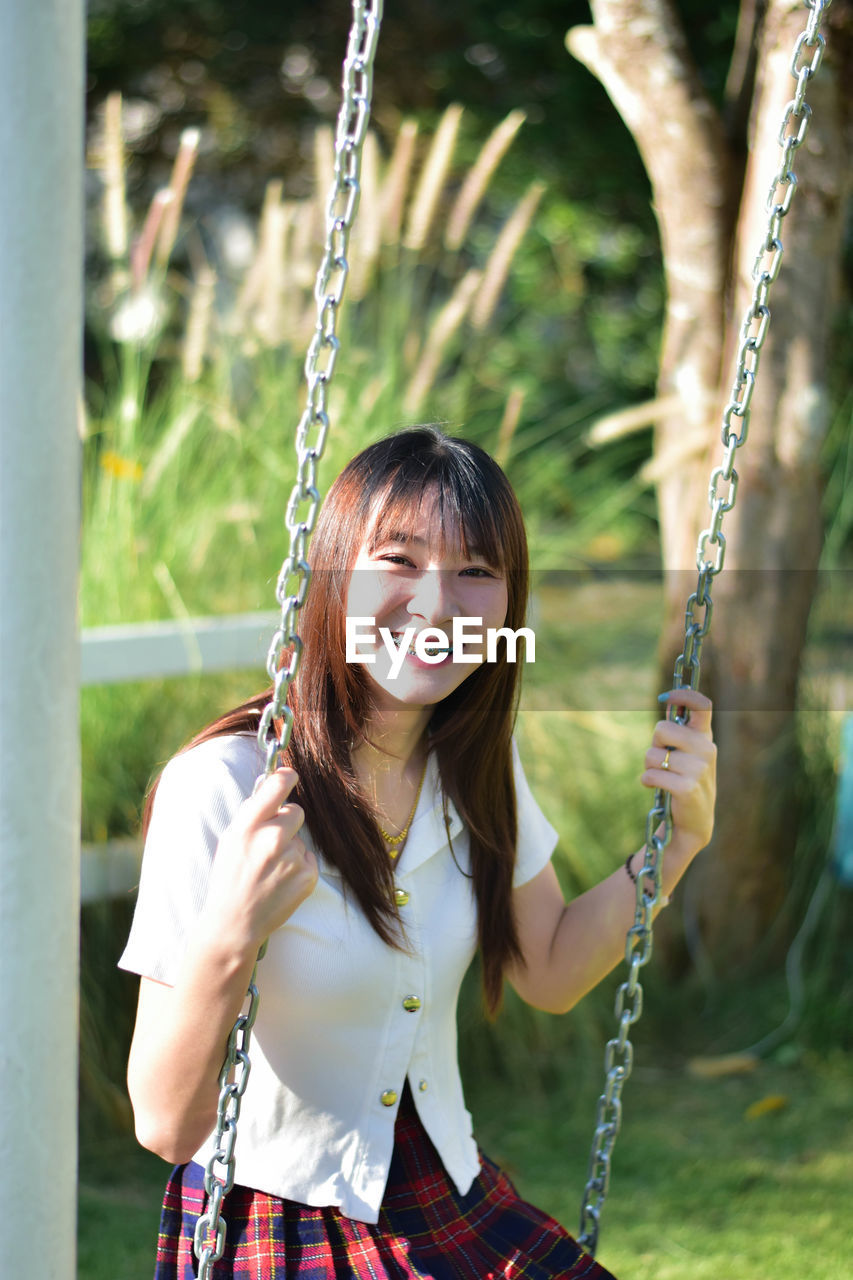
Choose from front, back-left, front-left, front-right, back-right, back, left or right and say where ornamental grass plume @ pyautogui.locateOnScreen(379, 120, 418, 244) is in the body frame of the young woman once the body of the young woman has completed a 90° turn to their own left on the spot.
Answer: front-left

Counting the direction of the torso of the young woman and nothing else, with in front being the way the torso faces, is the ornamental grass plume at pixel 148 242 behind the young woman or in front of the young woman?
behind

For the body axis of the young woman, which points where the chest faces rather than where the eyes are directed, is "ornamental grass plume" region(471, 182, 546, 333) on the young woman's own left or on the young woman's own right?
on the young woman's own left

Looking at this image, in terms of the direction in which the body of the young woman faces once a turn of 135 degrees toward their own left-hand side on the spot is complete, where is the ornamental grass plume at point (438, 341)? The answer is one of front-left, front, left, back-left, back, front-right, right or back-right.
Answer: front

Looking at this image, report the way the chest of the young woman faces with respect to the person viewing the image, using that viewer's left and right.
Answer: facing the viewer and to the right of the viewer
